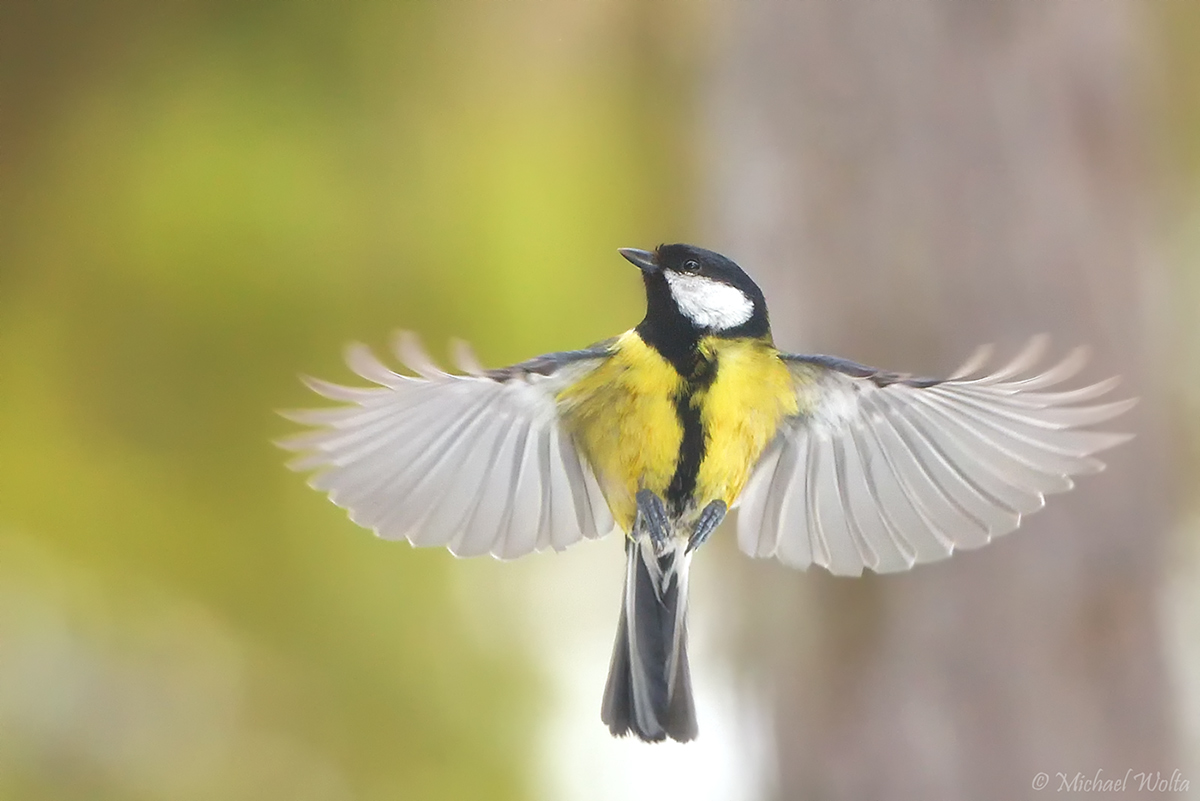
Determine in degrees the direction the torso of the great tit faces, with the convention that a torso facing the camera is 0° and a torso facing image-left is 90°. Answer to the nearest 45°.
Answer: approximately 0°
